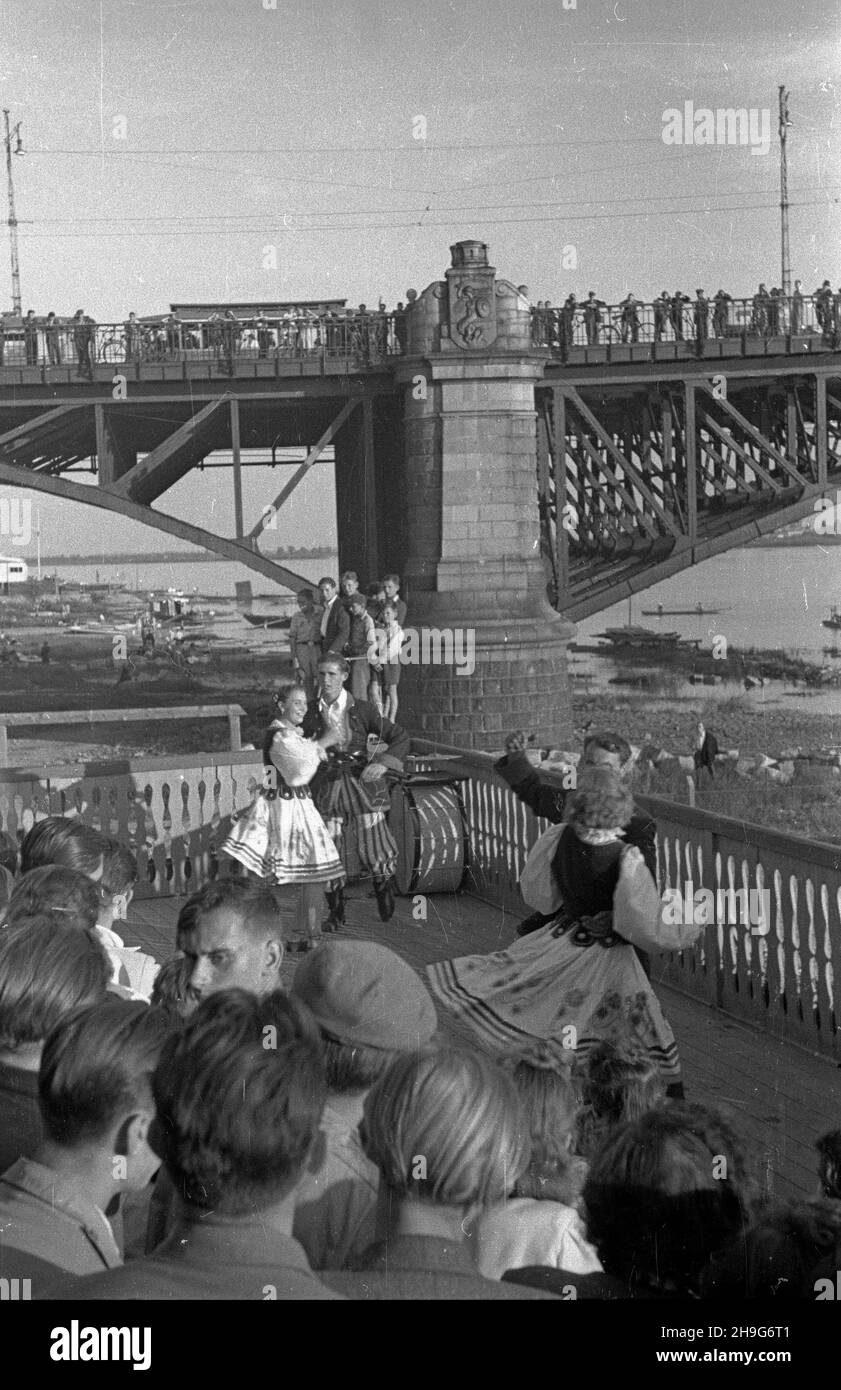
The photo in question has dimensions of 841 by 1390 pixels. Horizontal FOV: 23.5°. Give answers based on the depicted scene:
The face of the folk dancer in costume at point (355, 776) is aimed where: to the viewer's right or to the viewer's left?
to the viewer's left

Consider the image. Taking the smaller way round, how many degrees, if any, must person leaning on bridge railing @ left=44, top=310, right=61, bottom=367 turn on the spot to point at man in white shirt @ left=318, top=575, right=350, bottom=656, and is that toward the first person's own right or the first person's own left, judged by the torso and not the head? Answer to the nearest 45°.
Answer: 0° — they already face them

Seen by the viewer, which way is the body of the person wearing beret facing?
away from the camera

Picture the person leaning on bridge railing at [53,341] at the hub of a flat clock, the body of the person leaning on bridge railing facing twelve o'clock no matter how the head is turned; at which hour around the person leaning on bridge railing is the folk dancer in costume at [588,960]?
The folk dancer in costume is roughly at 12 o'clock from the person leaning on bridge railing.

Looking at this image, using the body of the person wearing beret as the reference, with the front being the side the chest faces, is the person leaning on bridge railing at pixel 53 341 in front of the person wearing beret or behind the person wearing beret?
in front

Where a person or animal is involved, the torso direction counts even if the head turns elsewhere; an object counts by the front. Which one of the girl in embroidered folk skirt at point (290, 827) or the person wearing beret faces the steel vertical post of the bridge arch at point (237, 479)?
the person wearing beret

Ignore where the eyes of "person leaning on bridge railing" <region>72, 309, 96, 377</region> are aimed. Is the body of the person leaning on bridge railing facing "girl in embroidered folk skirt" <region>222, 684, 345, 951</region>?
yes

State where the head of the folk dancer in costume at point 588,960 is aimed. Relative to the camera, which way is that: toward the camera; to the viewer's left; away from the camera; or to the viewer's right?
away from the camera

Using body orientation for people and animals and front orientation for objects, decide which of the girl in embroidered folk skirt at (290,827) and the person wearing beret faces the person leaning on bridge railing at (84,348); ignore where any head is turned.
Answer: the person wearing beret

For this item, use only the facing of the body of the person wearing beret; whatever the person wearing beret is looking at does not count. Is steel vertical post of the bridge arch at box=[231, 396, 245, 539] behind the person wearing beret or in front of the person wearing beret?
in front

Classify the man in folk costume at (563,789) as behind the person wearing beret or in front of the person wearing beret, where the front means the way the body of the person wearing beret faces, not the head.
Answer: in front

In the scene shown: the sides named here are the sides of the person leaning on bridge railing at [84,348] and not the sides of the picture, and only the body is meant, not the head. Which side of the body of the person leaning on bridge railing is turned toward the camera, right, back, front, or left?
front

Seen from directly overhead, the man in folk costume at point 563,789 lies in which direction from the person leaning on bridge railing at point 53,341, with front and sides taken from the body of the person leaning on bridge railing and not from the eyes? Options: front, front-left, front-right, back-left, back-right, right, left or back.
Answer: front
